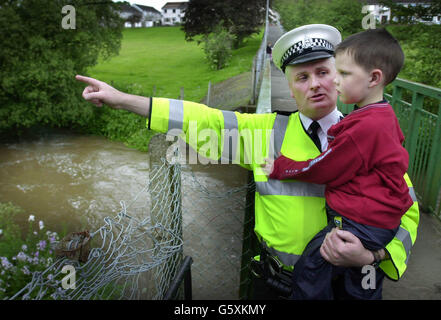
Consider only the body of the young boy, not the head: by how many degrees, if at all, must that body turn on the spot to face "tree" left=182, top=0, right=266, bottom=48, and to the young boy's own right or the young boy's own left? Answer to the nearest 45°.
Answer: approximately 90° to the young boy's own right

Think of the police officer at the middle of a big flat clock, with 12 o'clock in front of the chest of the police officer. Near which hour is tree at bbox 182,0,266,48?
The tree is roughly at 6 o'clock from the police officer.

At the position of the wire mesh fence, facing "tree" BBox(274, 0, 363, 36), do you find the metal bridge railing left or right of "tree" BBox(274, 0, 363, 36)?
right

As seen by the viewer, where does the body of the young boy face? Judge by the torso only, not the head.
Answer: to the viewer's left

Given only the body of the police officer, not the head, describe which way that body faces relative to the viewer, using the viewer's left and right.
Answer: facing the viewer

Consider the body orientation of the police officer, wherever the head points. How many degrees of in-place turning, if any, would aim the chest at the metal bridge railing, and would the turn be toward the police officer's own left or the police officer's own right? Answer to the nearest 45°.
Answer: approximately 135° to the police officer's own left

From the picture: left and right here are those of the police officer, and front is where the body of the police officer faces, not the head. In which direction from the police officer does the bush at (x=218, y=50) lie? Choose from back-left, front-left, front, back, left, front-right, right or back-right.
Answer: back

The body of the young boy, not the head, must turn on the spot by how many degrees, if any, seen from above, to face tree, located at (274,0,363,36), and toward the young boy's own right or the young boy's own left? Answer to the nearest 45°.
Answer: approximately 90° to the young boy's own right

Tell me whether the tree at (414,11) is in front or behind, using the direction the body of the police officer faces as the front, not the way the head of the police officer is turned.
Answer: behind

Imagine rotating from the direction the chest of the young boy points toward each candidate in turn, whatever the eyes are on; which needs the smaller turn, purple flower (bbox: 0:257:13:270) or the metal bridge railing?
the purple flower

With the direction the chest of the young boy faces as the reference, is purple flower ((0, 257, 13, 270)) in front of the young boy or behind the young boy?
in front

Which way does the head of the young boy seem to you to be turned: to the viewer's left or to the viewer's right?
to the viewer's left

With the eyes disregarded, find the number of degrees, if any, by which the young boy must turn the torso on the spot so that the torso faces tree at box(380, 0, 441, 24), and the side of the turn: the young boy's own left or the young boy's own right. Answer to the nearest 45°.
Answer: approximately 90° to the young boy's own right
